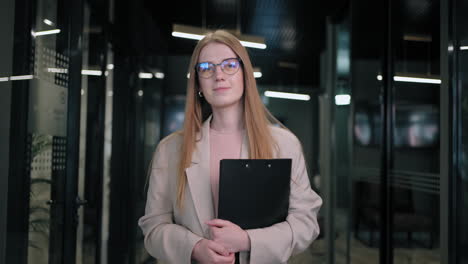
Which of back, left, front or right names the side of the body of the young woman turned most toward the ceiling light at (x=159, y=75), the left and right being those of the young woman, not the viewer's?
back

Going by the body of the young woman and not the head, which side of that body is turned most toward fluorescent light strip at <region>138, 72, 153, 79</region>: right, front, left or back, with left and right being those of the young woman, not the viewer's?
back

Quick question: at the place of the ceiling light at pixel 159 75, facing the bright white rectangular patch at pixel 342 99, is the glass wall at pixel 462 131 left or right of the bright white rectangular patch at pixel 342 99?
right

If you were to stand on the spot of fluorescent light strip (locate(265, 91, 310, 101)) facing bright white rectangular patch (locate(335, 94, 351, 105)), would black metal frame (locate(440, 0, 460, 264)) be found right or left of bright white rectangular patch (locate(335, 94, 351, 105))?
right

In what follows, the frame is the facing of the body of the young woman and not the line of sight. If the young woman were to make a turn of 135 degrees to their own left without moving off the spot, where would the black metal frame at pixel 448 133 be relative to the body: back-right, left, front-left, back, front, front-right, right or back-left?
front

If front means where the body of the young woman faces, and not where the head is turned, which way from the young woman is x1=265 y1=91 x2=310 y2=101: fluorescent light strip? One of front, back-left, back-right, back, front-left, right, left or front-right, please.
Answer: back

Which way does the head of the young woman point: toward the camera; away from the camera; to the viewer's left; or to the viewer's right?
toward the camera

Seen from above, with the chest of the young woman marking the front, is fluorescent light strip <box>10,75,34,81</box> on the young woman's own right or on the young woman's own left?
on the young woman's own right

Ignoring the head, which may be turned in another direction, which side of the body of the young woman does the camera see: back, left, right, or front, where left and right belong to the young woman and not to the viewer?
front

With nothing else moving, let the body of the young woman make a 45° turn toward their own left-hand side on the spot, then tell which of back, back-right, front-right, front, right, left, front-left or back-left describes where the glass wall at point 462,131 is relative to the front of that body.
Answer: left

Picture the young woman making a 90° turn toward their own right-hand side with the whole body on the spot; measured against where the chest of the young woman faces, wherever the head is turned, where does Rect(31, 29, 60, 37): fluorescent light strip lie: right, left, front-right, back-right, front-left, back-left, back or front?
front-right

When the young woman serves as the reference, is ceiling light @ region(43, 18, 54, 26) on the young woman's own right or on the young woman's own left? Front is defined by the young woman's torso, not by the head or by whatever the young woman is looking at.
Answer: on the young woman's own right

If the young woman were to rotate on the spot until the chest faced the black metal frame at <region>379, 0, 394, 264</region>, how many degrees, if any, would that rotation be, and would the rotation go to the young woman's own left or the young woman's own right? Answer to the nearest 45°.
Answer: approximately 135° to the young woman's own left

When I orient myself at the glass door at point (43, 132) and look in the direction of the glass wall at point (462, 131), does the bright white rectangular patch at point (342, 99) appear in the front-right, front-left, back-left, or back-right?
front-left

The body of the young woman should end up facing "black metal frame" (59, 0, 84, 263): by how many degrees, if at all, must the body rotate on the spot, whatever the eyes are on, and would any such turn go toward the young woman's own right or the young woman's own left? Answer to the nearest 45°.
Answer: approximately 135° to the young woman's own right

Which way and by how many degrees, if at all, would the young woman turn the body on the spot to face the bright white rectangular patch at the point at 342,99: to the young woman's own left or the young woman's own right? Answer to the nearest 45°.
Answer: approximately 180°
